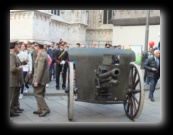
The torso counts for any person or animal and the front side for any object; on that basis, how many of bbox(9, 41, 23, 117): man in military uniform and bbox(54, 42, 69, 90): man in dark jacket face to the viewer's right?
1

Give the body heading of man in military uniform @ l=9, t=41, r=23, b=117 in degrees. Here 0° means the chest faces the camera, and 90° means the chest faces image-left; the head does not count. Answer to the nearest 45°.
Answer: approximately 270°

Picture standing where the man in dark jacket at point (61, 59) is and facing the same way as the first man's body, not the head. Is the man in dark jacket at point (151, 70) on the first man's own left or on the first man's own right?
on the first man's own left

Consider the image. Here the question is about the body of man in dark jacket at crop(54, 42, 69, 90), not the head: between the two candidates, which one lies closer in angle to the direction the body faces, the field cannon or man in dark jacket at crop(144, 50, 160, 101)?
the field cannon

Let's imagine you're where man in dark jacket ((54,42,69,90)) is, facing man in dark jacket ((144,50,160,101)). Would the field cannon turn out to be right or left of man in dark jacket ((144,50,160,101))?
right

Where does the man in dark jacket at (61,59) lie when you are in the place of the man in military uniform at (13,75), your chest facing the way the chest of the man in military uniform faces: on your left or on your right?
on your left

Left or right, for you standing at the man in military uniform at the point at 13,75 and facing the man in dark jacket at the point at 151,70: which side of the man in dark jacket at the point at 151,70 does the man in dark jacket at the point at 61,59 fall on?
left
